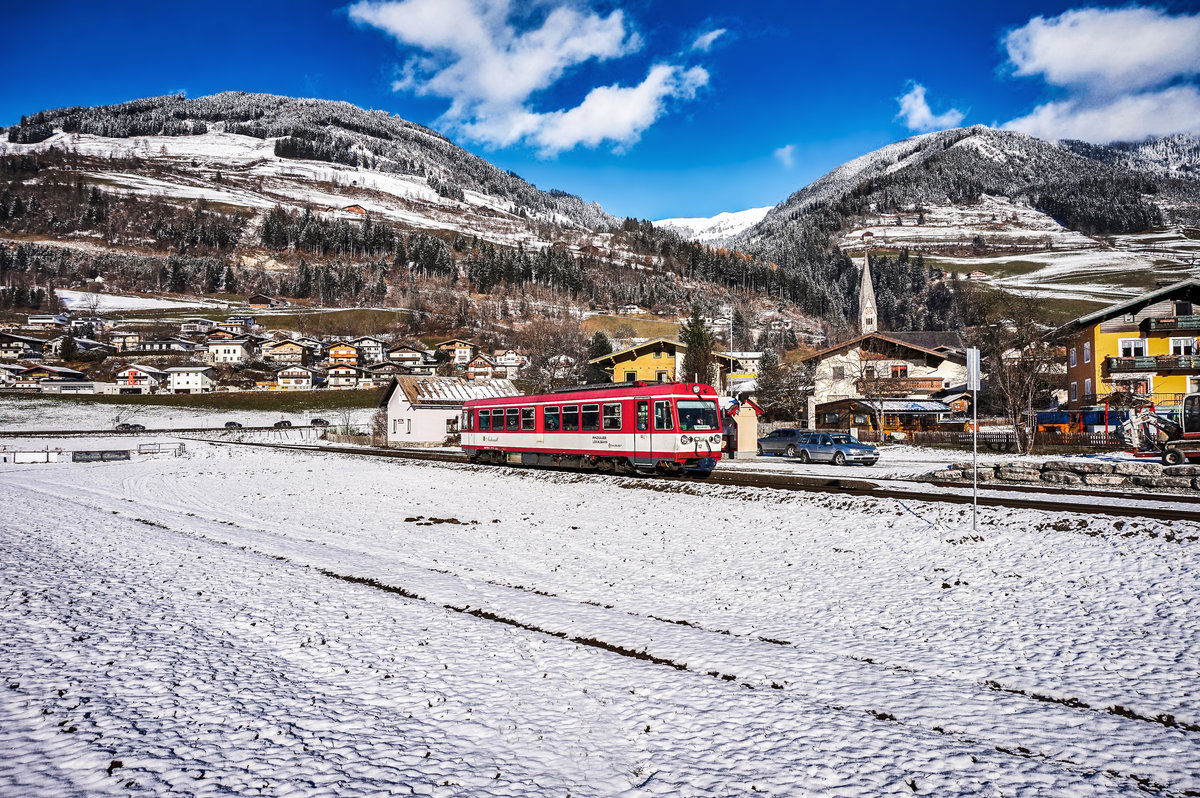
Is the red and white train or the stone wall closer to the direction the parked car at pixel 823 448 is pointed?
the stone wall

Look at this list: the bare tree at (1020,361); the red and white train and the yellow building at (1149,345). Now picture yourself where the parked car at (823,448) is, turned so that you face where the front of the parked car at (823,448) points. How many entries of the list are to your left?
2

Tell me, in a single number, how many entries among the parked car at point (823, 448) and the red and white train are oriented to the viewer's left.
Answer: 0

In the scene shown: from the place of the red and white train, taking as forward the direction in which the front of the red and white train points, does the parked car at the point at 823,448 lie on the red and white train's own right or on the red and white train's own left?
on the red and white train's own left

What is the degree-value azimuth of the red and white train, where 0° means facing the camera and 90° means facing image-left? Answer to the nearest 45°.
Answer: approximately 315°

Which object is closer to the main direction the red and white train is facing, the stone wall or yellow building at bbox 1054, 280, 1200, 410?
the stone wall

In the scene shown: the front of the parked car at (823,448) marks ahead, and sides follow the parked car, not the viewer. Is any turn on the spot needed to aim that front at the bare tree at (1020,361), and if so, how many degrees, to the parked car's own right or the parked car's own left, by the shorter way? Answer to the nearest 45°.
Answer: approximately 90° to the parked car's own left

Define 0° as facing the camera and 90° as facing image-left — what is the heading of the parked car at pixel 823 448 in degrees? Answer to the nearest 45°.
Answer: approximately 315°

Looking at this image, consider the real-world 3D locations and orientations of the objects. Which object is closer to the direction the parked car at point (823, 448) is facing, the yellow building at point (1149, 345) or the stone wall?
the stone wall

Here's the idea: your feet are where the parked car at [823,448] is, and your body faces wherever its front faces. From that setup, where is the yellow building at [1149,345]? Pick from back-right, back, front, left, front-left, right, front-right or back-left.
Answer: left

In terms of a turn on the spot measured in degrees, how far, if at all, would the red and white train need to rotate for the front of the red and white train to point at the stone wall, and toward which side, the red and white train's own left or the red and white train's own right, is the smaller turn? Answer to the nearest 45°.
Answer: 0° — it already faces it
